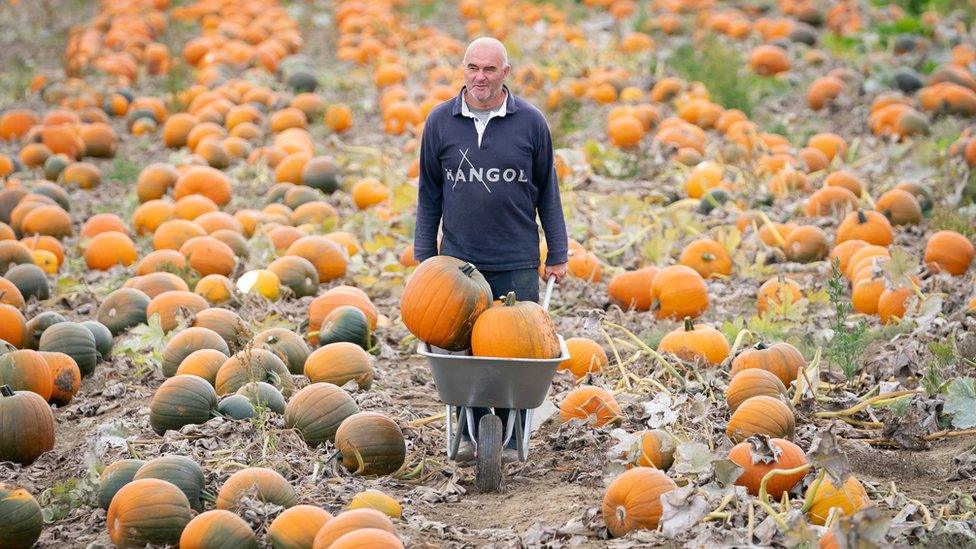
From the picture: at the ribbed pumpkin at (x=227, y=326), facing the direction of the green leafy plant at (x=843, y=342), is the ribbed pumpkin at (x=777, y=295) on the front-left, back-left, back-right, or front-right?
front-left

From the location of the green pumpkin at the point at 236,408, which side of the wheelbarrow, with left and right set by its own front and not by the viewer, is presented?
right

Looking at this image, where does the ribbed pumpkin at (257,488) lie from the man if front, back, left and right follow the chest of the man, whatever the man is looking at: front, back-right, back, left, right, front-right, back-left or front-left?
front-right

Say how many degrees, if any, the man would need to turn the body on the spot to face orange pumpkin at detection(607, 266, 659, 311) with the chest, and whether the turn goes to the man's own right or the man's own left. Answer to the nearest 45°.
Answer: approximately 135° to the man's own left

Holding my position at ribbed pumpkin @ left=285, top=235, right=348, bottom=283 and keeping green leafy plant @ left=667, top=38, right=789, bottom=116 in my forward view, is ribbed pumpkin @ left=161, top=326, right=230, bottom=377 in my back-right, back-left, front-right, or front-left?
back-right

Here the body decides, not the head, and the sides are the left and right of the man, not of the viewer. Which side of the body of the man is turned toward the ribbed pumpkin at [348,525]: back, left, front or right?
front

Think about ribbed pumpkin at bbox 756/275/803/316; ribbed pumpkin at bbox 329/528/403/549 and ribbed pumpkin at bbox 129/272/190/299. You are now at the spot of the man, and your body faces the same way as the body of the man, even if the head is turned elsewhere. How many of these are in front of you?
1

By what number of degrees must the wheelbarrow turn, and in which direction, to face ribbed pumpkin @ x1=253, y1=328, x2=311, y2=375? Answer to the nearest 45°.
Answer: approximately 135° to its right

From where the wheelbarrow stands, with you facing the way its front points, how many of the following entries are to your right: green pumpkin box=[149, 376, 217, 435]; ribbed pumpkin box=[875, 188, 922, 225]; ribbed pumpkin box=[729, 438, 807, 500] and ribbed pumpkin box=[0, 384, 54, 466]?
2

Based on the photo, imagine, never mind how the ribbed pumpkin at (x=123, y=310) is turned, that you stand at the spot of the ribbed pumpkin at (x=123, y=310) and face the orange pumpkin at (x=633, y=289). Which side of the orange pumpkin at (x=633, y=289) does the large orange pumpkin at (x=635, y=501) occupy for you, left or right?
right

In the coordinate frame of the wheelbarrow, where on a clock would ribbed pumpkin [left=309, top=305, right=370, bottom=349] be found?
The ribbed pumpkin is roughly at 5 o'clock from the wheelbarrow.

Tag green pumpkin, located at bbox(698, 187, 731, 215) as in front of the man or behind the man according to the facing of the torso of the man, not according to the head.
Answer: behind

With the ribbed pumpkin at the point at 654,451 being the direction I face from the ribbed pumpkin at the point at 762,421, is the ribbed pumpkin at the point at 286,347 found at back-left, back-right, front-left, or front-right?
front-right

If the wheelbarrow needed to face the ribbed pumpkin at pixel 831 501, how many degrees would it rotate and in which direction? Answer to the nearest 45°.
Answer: approximately 45° to its left

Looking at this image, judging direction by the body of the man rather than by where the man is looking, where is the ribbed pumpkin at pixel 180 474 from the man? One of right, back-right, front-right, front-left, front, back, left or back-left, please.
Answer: front-right

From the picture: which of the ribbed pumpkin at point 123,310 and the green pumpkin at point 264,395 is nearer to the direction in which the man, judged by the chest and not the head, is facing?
the green pumpkin

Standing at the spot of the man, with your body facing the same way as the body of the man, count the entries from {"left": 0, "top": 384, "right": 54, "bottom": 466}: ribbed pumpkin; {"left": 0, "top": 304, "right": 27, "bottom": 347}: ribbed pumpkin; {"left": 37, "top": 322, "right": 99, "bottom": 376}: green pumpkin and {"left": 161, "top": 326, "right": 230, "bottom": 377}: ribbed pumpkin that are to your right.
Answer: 4

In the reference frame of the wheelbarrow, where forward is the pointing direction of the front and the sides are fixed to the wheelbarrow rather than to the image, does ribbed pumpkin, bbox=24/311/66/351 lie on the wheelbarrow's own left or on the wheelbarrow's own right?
on the wheelbarrow's own right

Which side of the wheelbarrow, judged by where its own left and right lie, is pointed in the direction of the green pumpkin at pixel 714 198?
back

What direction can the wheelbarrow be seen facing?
toward the camera
